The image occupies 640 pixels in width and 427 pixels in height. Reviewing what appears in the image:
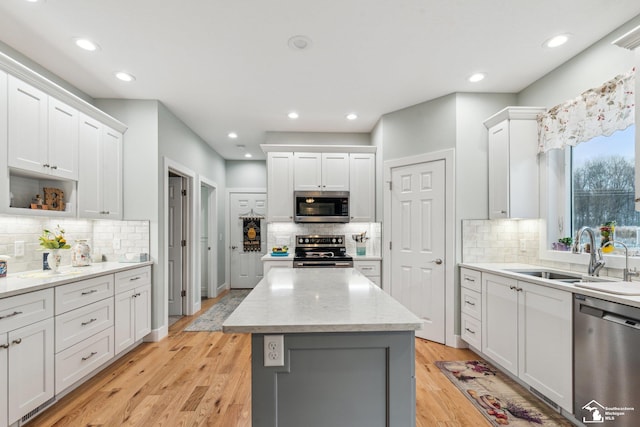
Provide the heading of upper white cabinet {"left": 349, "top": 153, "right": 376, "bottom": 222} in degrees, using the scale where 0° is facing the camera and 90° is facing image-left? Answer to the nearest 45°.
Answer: approximately 0°

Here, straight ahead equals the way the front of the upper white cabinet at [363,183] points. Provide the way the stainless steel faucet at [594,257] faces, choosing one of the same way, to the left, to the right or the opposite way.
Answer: to the right

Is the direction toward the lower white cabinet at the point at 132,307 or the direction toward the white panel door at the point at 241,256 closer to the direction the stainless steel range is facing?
the lower white cabinet

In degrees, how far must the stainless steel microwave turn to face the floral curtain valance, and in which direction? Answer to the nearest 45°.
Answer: approximately 45° to its left

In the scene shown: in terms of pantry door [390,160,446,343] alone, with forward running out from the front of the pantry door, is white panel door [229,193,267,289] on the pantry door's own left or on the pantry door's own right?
on the pantry door's own right

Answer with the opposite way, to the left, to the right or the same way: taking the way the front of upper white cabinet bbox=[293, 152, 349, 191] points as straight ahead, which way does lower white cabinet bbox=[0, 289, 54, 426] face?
to the left

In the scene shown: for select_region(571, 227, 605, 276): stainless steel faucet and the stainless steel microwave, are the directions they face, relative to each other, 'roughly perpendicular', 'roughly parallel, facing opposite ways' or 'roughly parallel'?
roughly perpendicular

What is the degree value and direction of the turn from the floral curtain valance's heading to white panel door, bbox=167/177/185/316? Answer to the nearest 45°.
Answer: approximately 45° to its right

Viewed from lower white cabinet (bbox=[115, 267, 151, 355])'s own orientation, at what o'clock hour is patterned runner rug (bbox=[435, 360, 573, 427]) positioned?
The patterned runner rug is roughly at 12 o'clock from the lower white cabinet.
